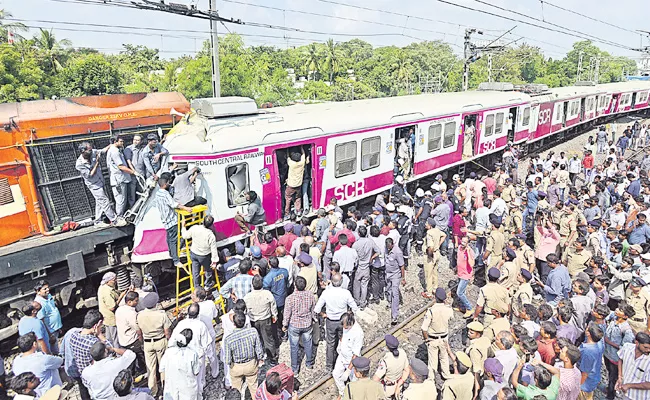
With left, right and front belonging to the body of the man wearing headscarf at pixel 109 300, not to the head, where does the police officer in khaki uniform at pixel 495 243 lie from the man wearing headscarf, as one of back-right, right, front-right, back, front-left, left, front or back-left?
front

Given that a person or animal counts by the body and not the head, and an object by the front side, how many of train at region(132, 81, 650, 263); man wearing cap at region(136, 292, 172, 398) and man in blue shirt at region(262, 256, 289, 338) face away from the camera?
2

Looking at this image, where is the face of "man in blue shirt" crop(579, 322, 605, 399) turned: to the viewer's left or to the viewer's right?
to the viewer's left

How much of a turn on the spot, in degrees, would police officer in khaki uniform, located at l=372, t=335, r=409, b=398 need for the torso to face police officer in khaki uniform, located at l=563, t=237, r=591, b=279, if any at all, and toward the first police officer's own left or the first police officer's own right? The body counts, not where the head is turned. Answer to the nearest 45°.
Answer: approximately 90° to the first police officer's own right

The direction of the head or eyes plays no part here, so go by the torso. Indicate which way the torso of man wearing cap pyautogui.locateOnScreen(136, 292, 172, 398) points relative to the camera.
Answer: away from the camera

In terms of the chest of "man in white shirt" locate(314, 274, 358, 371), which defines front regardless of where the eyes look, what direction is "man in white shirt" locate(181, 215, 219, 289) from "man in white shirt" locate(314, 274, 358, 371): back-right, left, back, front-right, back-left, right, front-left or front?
front-left

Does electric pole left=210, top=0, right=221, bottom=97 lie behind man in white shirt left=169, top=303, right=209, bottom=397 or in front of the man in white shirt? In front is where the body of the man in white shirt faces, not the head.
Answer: in front

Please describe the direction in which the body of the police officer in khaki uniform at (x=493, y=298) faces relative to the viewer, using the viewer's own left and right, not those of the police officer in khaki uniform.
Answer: facing away from the viewer

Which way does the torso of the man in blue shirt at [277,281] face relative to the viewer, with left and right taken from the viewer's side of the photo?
facing away from the viewer

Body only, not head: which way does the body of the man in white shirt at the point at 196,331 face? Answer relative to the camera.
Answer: away from the camera

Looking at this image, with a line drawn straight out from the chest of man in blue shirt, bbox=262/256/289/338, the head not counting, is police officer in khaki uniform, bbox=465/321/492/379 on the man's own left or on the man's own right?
on the man's own right

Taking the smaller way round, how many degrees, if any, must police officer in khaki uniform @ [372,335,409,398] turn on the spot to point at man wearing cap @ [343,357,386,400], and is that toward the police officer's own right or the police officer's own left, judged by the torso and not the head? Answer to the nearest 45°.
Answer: approximately 90° to the police officer's own left

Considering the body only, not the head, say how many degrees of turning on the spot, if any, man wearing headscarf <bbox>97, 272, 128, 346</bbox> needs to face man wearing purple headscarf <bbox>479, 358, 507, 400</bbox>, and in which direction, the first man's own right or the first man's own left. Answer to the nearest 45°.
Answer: approximately 45° to the first man's own right

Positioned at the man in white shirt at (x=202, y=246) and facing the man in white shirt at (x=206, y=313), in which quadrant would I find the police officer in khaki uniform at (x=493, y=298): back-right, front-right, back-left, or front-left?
front-left

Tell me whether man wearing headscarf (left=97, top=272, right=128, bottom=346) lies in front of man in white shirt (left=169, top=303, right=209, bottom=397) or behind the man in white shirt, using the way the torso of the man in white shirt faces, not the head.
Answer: in front

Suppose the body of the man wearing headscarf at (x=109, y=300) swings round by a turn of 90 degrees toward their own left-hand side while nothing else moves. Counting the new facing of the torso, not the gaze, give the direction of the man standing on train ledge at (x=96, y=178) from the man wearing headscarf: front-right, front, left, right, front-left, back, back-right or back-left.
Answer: front

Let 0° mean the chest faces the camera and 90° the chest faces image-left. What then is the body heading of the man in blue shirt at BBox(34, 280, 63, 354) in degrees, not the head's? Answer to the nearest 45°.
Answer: approximately 315°
